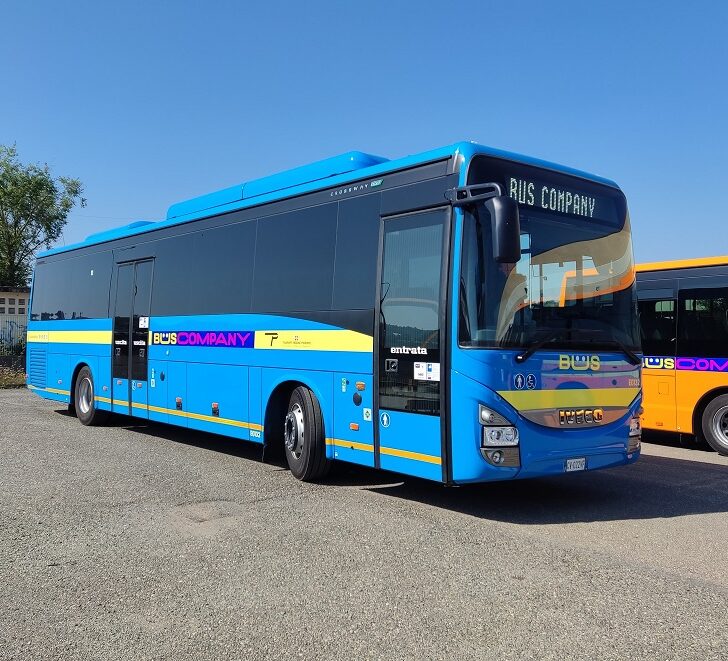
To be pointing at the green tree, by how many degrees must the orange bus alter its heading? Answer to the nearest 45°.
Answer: approximately 180°

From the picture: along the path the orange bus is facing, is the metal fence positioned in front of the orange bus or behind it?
behind

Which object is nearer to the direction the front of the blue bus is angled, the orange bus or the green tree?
the orange bus

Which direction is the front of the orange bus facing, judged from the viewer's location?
facing the viewer and to the right of the viewer

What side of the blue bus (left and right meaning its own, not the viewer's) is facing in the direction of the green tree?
back

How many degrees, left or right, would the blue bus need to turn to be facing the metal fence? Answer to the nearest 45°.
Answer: approximately 180°

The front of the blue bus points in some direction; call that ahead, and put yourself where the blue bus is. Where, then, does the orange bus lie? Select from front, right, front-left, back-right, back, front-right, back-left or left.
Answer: left
